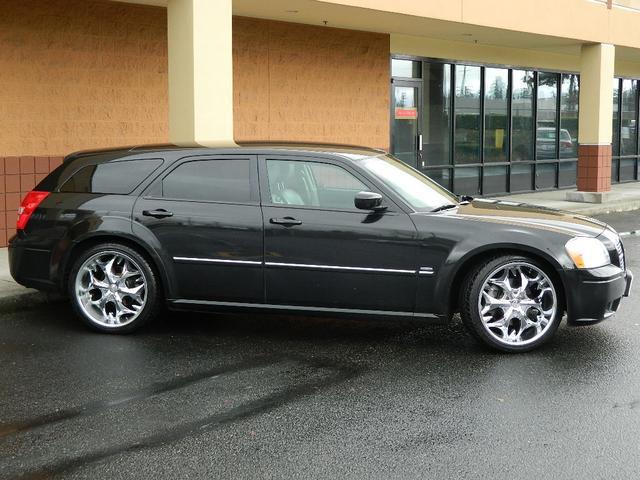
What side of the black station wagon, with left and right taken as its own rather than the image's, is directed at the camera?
right

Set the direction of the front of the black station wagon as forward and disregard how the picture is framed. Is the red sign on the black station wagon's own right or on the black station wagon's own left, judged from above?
on the black station wagon's own left
